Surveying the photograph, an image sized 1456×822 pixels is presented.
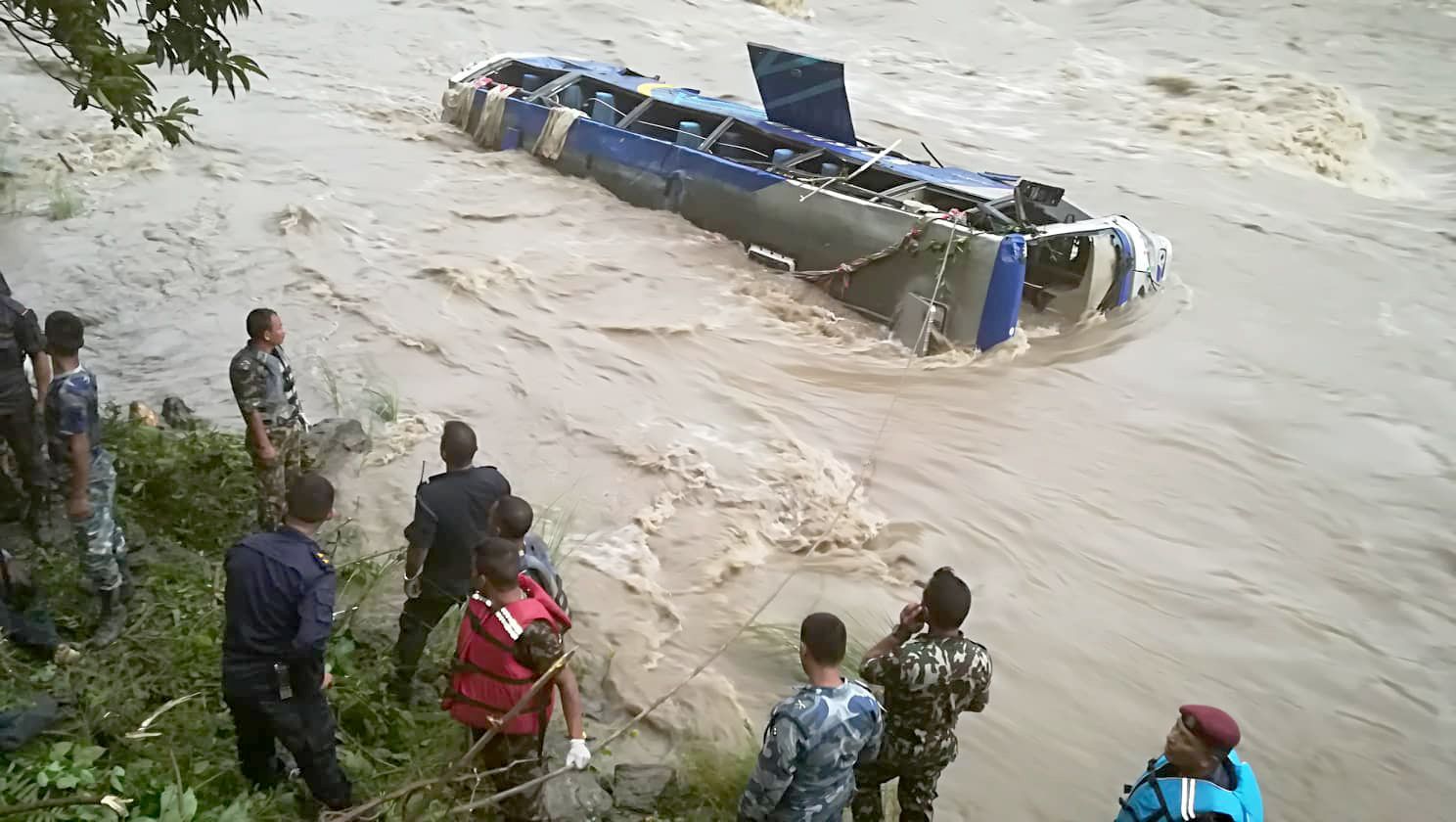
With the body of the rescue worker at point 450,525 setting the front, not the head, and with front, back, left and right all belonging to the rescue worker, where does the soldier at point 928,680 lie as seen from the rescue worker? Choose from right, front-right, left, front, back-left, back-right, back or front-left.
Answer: back-right

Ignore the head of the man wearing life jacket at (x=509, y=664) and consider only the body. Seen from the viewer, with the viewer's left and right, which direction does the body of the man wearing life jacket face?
facing away from the viewer and to the right of the viewer

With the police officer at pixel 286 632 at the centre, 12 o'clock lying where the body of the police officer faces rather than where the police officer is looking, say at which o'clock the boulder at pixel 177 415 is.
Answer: The boulder is roughly at 10 o'clock from the police officer.

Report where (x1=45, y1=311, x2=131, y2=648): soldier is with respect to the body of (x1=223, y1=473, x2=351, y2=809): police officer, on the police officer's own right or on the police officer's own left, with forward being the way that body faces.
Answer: on the police officer's own left

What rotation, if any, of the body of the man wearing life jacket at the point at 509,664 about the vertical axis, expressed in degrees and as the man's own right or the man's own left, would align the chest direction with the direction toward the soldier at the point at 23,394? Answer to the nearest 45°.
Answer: approximately 90° to the man's own left

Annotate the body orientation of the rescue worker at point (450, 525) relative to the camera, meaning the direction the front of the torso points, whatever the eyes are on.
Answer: away from the camera

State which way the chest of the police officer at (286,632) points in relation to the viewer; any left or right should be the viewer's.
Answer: facing away from the viewer and to the right of the viewer

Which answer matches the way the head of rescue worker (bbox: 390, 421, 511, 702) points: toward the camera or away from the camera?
away from the camera
